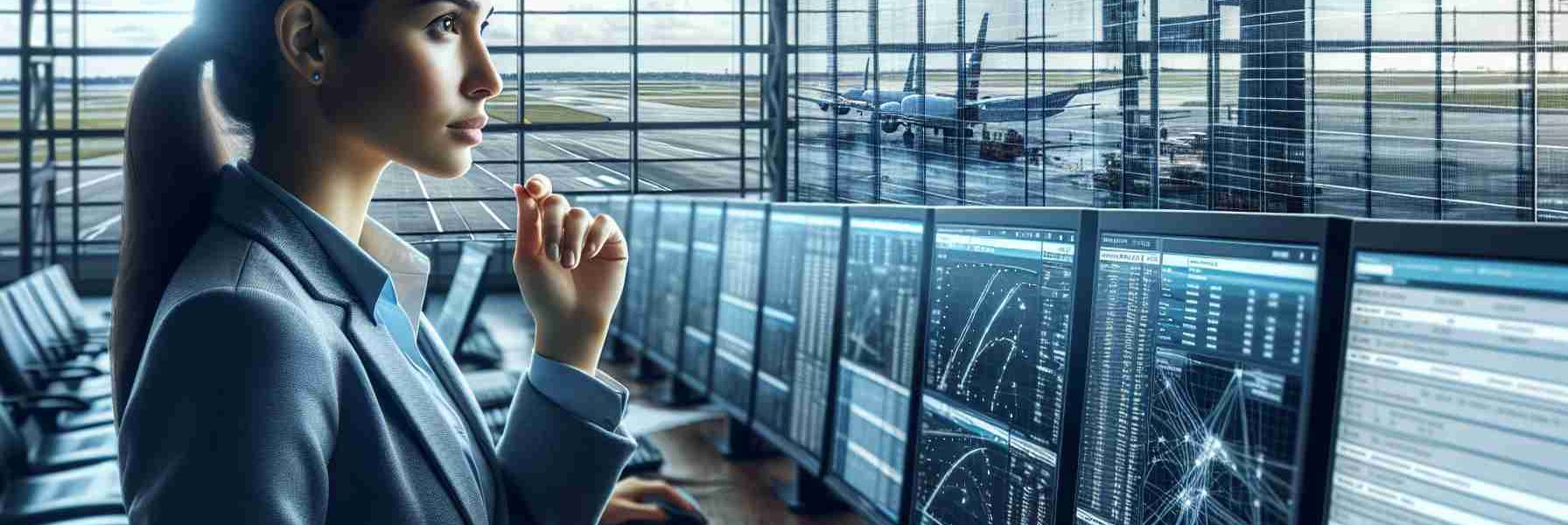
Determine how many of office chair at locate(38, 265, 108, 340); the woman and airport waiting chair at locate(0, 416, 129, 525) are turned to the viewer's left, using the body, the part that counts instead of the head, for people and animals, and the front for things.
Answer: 0

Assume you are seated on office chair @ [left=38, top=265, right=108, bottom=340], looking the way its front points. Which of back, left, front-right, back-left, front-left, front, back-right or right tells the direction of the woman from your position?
right

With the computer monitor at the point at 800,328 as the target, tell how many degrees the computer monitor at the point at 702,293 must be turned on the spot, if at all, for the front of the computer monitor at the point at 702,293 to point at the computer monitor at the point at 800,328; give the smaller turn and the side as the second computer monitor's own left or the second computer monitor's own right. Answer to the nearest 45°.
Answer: approximately 45° to the second computer monitor's own left

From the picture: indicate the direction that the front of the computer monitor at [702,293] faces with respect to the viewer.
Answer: facing the viewer and to the left of the viewer

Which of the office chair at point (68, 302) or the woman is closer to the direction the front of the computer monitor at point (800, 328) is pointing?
the woman

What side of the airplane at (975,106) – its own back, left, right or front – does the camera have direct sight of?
left

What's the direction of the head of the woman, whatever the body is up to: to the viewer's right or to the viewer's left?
to the viewer's right

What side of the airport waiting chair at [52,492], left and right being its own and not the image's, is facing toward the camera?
right

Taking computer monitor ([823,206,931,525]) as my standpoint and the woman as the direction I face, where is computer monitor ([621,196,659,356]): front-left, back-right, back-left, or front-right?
back-right
